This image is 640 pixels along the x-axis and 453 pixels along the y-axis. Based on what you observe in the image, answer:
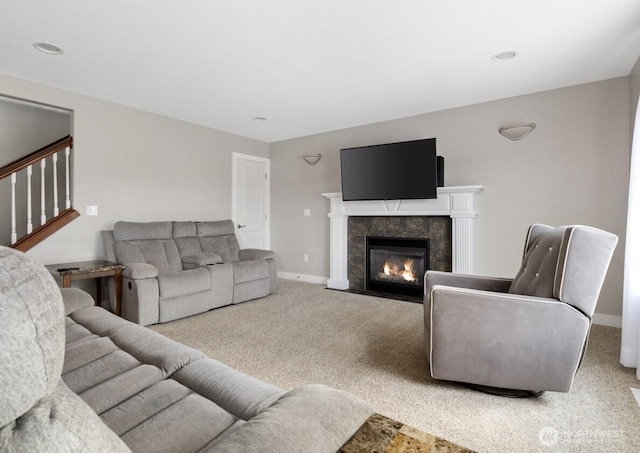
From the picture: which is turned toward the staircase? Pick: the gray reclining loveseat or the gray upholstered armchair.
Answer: the gray upholstered armchair

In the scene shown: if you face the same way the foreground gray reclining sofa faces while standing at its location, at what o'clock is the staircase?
The staircase is roughly at 10 o'clock from the foreground gray reclining sofa.

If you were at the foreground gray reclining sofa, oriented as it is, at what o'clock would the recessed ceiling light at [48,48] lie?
The recessed ceiling light is roughly at 10 o'clock from the foreground gray reclining sofa.

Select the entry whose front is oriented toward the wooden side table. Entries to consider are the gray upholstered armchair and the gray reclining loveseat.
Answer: the gray upholstered armchair

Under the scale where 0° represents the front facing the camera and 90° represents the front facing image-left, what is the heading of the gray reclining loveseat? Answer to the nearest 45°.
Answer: approximately 315°

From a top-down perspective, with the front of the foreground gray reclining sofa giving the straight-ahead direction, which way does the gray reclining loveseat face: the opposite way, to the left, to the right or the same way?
to the right

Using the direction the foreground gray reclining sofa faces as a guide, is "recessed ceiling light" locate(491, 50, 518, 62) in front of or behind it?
in front

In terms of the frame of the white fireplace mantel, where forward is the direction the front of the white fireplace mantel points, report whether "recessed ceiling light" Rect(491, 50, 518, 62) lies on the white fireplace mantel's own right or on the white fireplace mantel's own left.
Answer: on the white fireplace mantel's own left

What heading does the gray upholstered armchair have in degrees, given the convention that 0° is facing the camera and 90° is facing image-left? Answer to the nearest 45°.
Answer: approximately 90°

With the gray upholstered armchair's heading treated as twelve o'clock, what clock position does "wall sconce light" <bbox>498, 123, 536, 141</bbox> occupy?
The wall sconce light is roughly at 3 o'clock from the gray upholstered armchair.

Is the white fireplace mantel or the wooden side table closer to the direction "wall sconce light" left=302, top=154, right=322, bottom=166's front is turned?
the wooden side table

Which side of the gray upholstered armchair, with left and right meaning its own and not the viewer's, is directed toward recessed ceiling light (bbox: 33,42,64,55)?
front

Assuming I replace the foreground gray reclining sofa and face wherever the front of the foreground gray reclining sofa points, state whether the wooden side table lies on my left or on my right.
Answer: on my left

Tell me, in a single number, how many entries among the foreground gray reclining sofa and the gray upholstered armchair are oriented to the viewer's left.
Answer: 1
